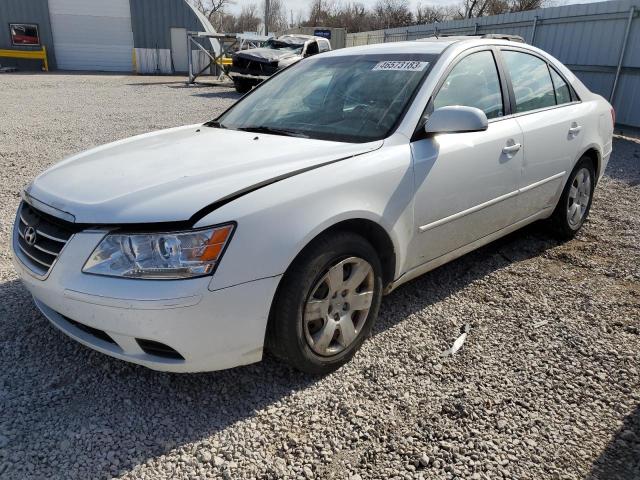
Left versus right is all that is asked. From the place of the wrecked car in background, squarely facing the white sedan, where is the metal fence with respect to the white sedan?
left

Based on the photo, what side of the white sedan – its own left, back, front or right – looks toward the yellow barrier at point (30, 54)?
right

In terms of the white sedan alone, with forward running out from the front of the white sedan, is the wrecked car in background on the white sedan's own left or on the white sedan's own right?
on the white sedan's own right

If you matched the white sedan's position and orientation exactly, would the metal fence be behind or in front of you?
behind

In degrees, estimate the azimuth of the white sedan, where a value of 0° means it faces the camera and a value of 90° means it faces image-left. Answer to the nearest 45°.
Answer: approximately 45°

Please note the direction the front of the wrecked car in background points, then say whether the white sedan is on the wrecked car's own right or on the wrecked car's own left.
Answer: on the wrecked car's own left

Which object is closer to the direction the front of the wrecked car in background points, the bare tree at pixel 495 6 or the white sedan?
the white sedan

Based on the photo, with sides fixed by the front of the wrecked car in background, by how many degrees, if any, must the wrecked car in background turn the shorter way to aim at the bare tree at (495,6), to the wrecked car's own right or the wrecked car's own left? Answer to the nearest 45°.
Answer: approximately 180°

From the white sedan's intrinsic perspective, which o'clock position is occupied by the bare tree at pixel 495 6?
The bare tree is roughly at 5 o'clock from the white sedan.

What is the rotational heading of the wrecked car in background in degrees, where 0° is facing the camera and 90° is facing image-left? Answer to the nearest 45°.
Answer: approximately 45°

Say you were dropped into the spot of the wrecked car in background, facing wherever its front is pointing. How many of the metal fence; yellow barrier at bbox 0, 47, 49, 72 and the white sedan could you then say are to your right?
1
